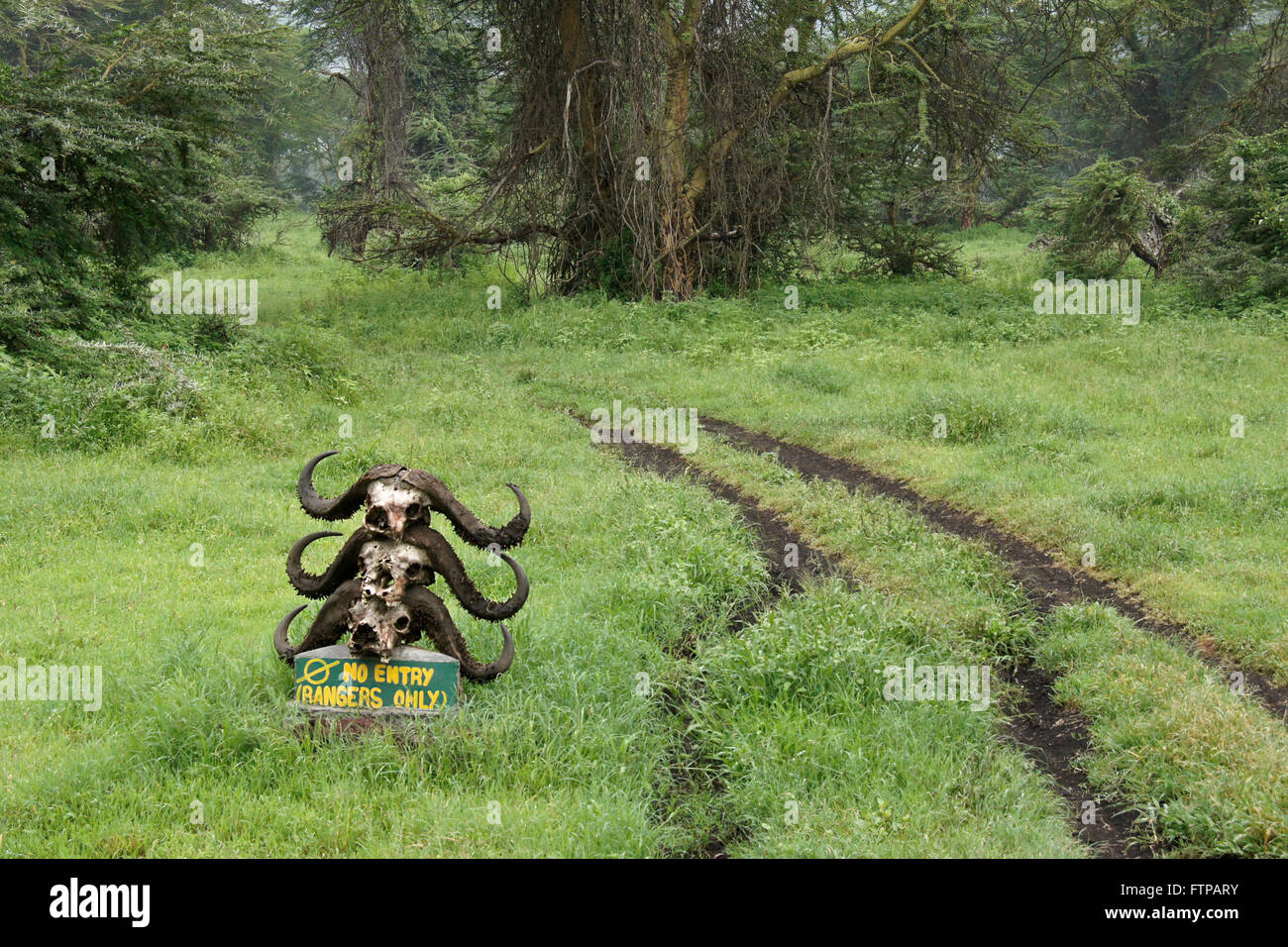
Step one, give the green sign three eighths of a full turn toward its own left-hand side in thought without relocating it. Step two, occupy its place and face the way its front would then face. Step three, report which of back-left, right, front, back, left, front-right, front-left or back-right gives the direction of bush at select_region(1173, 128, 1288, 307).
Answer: front

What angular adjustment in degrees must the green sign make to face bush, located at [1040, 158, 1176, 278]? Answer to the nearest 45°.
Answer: approximately 135° to its left

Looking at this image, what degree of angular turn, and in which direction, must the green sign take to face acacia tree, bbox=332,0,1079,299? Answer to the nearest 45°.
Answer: approximately 180°

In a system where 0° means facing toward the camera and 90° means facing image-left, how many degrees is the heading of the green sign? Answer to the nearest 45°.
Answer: approximately 0°
